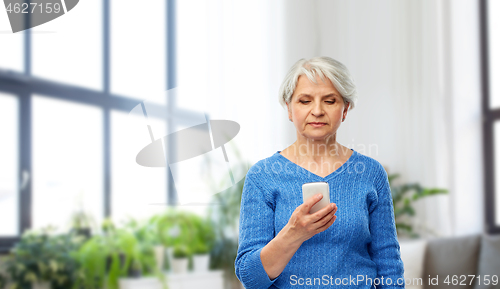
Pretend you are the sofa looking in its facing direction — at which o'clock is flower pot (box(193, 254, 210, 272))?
The flower pot is roughly at 2 o'clock from the sofa.

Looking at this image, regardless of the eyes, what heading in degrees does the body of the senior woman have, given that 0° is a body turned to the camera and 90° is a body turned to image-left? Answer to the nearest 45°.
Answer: approximately 0°

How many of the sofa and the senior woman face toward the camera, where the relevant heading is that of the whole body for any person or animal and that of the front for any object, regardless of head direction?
2

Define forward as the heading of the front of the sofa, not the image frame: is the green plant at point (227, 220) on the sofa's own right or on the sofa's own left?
on the sofa's own right

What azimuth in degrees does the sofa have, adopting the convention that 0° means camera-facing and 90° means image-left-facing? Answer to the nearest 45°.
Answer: approximately 0°

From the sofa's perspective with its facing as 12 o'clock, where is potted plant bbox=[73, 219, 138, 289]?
The potted plant is roughly at 2 o'clock from the sofa.

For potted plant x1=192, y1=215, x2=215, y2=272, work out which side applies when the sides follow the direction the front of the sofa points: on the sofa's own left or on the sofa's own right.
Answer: on the sofa's own right

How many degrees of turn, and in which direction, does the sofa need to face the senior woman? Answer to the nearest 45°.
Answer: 0° — it already faces them

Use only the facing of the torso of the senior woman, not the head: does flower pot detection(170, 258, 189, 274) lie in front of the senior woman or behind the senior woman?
behind
